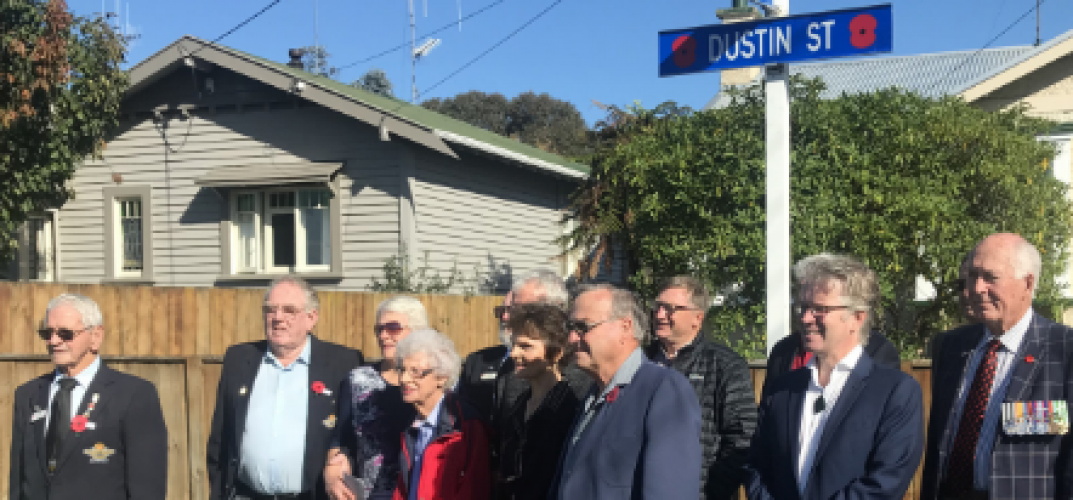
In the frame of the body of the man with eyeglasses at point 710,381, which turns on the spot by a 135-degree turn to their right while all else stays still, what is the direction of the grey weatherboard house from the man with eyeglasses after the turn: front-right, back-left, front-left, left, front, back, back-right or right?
front-left

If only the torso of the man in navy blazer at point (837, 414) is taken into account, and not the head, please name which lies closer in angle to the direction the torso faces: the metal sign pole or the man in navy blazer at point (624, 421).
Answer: the man in navy blazer

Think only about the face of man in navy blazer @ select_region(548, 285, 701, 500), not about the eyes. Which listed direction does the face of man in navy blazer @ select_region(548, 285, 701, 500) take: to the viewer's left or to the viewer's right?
to the viewer's left

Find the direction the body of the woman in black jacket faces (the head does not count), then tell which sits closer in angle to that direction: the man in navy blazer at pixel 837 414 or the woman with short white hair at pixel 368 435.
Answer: the woman with short white hair

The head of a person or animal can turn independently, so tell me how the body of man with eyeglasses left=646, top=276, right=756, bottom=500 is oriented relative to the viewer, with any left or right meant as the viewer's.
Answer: facing the viewer and to the left of the viewer

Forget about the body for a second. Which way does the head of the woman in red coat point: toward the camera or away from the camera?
toward the camera

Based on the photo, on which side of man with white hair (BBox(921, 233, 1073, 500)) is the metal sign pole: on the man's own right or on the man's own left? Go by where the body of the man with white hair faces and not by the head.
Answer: on the man's own right

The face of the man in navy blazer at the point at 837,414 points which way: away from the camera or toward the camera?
toward the camera

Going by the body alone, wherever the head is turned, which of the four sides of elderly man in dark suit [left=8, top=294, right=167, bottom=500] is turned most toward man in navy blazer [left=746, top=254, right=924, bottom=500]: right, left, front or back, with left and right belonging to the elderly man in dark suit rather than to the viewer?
left

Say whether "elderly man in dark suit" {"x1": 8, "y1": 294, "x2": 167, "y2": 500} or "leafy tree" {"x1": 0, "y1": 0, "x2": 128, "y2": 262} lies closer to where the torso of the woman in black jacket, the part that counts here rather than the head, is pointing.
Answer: the elderly man in dark suit

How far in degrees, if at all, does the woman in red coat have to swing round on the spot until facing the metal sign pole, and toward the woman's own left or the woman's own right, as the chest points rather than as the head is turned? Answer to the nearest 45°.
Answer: approximately 180°

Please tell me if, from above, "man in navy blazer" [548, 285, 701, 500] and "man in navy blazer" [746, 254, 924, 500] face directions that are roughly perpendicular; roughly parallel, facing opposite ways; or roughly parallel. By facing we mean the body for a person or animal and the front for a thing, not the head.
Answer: roughly parallel
